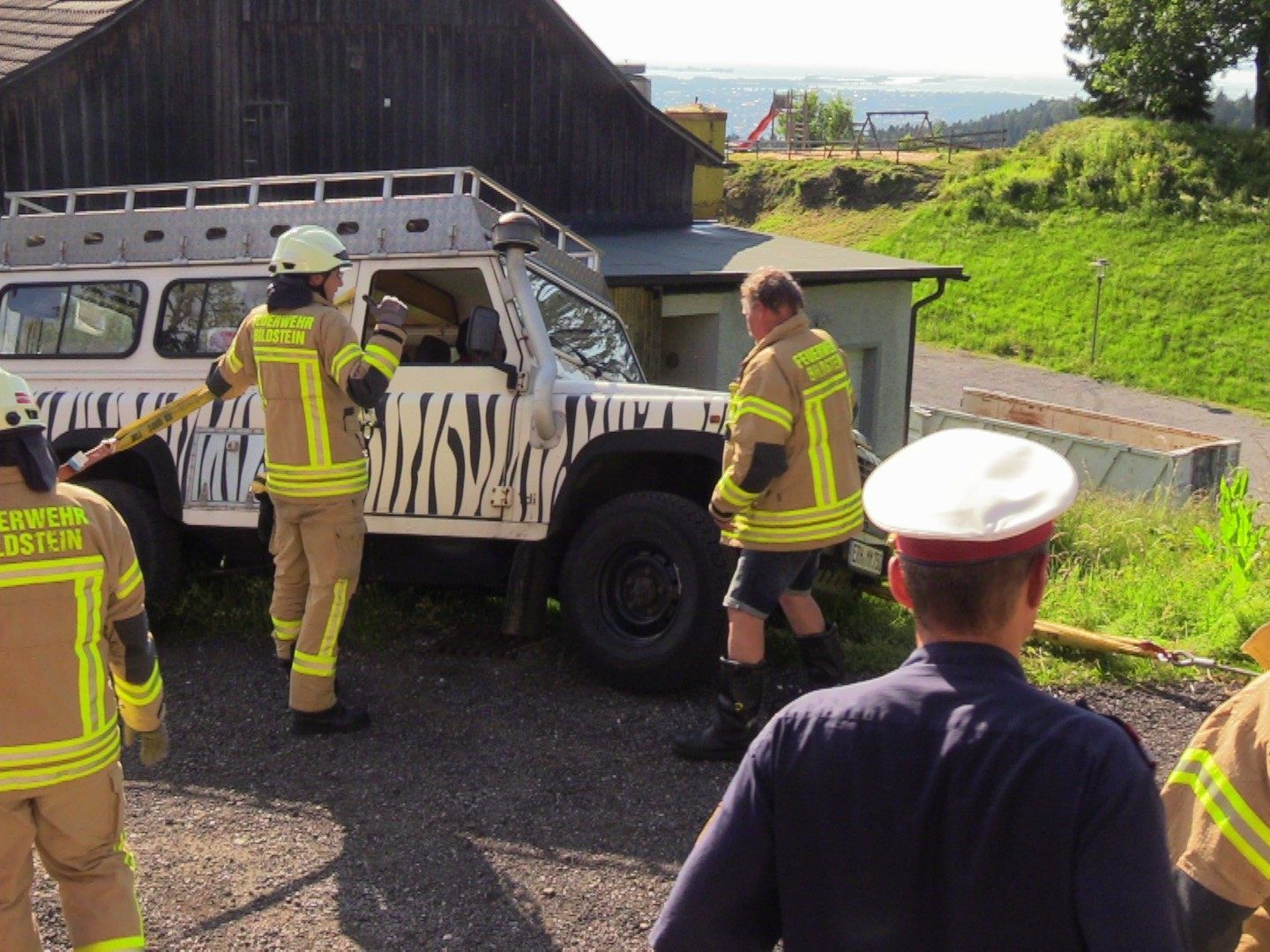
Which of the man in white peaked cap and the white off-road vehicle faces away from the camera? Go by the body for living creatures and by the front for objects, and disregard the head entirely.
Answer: the man in white peaked cap

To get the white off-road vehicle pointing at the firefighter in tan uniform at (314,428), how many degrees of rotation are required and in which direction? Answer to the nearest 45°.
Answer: approximately 90° to its right

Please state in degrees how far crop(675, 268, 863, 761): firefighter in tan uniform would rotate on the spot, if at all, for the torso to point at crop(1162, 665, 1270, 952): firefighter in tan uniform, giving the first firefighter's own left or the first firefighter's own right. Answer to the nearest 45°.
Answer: approximately 135° to the first firefighter's own left

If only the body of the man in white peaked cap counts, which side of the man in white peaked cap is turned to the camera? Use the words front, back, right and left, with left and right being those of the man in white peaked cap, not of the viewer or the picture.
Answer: back

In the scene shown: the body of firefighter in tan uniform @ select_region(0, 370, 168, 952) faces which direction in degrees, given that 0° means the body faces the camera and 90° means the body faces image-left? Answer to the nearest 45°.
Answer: approximately 180°

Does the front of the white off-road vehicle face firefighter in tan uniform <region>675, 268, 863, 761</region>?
yes

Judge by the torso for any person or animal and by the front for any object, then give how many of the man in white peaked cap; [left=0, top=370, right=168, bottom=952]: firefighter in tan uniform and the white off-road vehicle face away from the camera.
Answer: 2

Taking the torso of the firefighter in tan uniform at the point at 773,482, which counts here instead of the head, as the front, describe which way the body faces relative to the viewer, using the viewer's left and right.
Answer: facing away from the viewer and to the left of the viewer

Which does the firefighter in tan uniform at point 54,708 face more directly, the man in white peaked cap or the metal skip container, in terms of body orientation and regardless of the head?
the metal skip container
